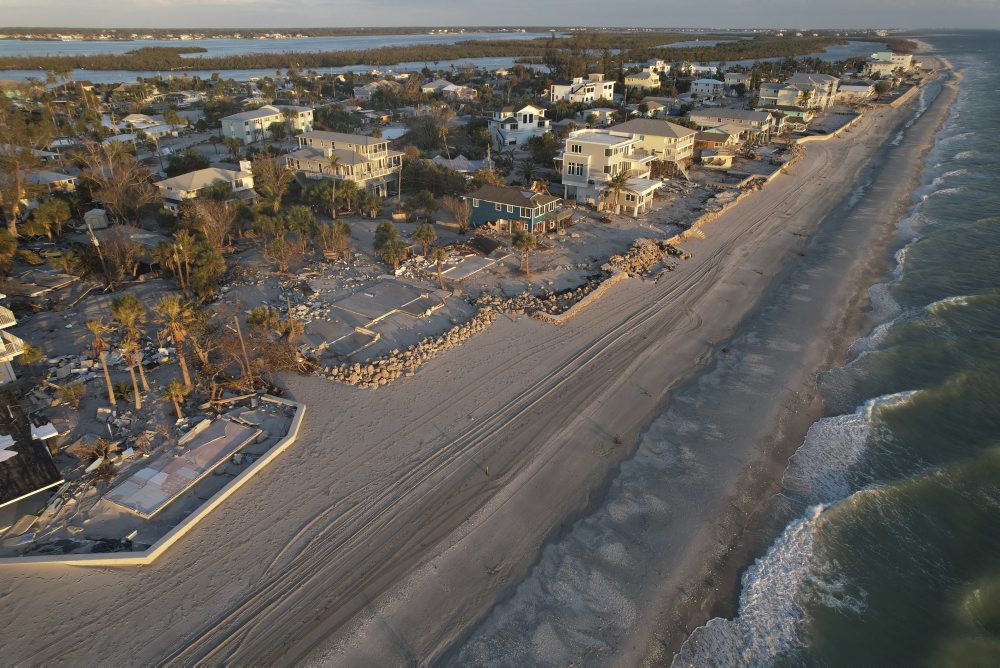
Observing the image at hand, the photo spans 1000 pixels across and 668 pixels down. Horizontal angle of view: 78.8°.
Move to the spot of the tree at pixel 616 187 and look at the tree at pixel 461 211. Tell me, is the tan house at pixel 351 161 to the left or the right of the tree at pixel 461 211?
right

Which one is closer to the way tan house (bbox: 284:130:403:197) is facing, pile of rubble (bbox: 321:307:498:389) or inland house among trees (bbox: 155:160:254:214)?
the pile of rubble

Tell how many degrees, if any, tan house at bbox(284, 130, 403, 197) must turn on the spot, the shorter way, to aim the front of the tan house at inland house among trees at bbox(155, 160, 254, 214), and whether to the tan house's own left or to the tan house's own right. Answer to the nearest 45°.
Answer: approximately 135° to the tan house's own right

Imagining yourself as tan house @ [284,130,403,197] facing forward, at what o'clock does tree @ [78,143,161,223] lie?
The tree is roughly at 4 o'clock from the tan house.

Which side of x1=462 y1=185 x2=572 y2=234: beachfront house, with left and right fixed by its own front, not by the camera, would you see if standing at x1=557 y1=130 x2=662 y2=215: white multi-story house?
left

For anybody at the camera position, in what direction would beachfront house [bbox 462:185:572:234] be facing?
facing the viewer and to the right of the viewer

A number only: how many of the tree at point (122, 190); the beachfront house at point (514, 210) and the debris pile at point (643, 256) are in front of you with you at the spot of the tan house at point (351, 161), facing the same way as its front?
2

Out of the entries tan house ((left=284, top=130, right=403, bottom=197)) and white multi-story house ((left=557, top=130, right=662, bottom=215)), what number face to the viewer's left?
0

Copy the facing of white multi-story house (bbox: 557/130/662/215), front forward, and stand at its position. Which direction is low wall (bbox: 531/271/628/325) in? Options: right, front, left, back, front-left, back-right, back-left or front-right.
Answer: front-right

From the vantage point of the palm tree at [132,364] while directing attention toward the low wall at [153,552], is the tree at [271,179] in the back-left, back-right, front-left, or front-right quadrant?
back-left
